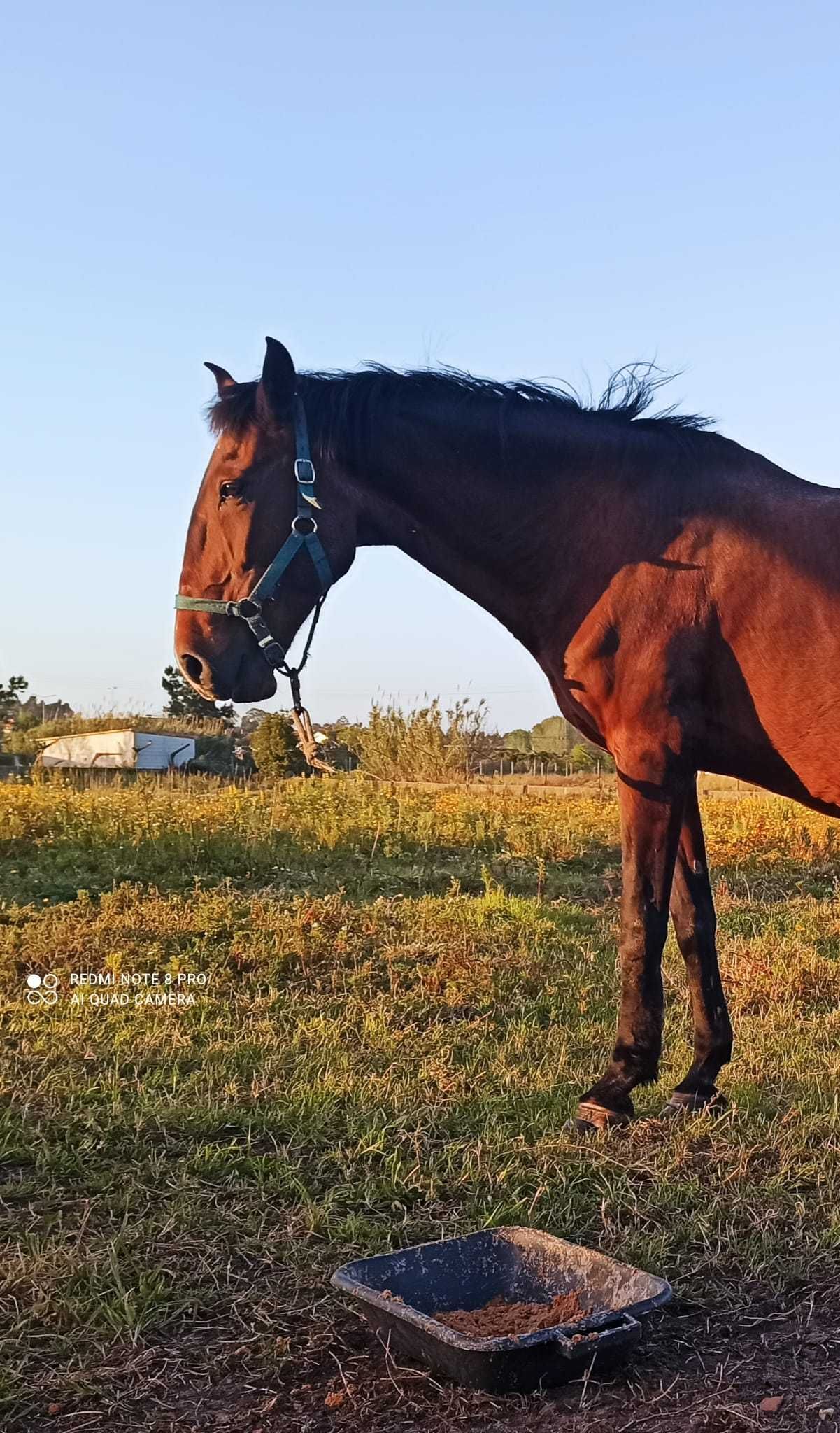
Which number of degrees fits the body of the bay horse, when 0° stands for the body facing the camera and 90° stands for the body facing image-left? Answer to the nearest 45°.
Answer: approximately 90°

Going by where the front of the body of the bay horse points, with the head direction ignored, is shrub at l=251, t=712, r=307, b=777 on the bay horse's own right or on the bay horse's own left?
on the bay horse's own right

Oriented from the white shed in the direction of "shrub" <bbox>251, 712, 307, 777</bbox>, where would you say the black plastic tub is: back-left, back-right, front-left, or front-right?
front-right

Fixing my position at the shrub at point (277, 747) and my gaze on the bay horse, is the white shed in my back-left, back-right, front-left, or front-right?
back-right

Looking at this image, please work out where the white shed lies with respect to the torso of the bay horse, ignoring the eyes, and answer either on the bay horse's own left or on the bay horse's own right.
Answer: on the bay horse's own right
